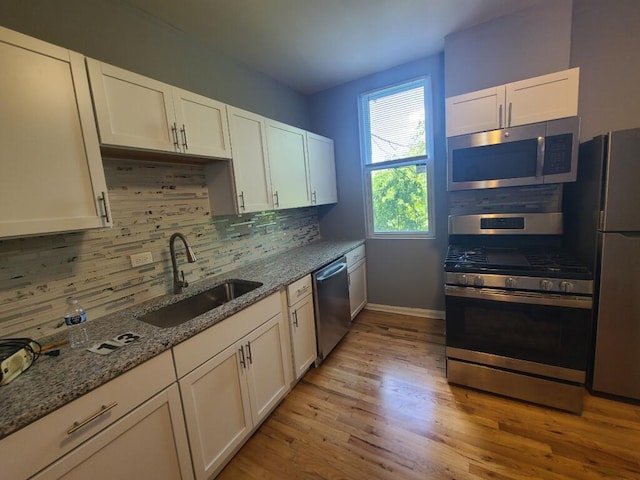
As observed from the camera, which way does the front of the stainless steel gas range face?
facing the viewer

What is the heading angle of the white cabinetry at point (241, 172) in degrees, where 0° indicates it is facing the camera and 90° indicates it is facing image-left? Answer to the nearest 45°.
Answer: approximately 315°

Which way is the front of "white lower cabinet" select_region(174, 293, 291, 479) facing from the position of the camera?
facing the viewer and to the right of the viewer

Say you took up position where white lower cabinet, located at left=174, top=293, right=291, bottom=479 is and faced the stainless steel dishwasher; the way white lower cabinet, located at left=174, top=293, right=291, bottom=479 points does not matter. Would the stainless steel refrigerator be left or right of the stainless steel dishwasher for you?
right

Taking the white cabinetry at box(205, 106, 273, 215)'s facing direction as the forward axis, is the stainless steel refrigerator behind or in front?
in front

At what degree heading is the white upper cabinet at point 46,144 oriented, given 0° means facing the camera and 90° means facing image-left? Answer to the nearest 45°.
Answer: approximately 315°

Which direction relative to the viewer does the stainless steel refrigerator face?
toward the camera

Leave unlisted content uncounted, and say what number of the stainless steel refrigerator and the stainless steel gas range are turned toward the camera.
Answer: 2

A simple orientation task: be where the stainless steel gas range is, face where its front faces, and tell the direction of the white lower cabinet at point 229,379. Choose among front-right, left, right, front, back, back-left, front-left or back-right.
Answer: front-right
